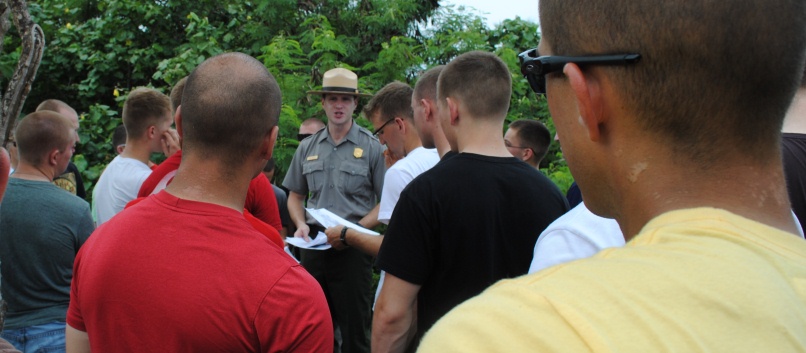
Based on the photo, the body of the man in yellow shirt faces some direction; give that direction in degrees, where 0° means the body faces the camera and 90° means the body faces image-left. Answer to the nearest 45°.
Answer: approximately 135°

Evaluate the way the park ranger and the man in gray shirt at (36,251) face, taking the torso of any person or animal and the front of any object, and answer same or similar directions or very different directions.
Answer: very different directions

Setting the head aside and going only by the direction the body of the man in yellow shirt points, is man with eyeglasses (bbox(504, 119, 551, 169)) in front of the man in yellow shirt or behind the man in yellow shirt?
in front

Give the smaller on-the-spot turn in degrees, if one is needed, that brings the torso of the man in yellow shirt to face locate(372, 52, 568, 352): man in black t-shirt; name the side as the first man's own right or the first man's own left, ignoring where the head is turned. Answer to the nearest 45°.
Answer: approximately 45° to the first man's own right

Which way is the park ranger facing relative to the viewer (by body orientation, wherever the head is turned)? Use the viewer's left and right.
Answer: facing the viewer

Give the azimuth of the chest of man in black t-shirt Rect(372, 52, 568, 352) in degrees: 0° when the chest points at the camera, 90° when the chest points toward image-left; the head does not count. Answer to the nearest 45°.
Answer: approximately 135°

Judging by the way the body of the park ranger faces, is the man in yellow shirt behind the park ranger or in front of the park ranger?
in front

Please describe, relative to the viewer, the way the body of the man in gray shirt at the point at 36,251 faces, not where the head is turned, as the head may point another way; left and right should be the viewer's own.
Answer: facing away from the viewer and to the right of the viewer

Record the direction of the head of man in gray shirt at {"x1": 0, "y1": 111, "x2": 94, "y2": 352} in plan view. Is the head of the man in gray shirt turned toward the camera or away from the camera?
away from the camera

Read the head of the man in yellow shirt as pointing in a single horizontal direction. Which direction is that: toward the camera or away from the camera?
away from the camera

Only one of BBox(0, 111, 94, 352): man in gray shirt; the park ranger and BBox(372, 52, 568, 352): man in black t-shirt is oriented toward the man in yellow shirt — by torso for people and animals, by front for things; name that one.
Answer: the park ranger

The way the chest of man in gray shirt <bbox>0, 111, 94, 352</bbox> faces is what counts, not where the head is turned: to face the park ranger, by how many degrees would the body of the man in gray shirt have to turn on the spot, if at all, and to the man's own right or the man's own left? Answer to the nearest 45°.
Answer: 0° — they already face them

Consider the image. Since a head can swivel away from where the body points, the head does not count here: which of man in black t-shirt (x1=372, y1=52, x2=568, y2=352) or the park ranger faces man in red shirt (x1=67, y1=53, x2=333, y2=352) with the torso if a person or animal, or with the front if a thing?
the park ranger

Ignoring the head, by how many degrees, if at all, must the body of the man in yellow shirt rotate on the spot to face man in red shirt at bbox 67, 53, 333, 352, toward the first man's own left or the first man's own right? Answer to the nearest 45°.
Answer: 0° — they already face them

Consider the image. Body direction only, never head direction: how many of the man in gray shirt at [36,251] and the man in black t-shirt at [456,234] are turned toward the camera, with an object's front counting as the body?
0

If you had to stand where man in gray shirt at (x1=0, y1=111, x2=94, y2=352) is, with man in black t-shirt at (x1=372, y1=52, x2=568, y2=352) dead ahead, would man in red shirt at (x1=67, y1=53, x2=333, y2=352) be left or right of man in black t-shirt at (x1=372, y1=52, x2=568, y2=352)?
right

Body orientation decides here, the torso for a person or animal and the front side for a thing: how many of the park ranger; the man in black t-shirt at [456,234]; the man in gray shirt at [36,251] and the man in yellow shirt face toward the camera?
1

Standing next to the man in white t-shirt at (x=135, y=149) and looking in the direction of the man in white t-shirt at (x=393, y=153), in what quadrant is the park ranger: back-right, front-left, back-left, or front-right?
front-left
